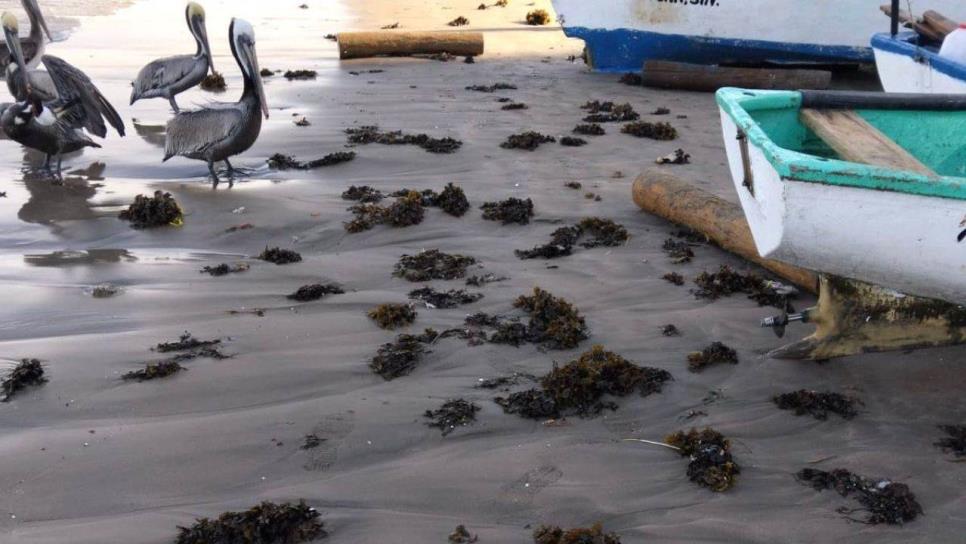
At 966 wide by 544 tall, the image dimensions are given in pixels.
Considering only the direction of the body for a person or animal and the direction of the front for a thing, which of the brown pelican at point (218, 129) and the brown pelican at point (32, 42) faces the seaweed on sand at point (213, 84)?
the brown pelican at point (32, 42)

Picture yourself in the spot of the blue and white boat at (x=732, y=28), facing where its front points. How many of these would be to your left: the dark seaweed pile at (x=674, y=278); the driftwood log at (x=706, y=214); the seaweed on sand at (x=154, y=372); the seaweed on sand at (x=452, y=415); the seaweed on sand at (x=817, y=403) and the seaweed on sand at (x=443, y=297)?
6

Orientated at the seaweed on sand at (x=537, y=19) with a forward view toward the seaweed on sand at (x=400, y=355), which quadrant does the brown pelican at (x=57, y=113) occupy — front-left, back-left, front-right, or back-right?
front-right

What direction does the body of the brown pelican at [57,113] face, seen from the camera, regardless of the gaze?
to the viewer's left

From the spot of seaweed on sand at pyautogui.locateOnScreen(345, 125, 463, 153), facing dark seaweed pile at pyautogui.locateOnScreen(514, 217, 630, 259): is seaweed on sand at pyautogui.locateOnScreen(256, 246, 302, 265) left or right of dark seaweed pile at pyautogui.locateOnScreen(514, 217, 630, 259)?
right

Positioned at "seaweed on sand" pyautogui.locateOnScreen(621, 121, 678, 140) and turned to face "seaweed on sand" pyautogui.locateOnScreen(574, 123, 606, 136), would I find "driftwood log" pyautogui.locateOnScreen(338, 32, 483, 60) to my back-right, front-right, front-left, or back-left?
front-right

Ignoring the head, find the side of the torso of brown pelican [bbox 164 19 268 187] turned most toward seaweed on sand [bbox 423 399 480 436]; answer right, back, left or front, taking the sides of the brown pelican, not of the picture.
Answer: right

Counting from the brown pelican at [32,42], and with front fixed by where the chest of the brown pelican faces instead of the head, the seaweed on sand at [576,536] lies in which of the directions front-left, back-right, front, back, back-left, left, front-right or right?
right

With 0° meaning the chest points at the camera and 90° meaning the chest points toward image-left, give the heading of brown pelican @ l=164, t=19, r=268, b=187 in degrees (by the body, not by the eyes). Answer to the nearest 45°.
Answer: approximately 270°

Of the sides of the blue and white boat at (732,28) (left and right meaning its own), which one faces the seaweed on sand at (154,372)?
left

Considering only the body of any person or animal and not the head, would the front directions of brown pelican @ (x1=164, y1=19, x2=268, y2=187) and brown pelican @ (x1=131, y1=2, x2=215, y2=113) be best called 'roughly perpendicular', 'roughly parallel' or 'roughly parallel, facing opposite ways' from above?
roughly parallel

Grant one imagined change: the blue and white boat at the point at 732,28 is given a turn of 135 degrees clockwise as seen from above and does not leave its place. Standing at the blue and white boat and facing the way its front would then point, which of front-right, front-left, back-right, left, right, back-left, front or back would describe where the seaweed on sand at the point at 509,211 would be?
back-right

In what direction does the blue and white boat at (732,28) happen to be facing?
to the viewer's left

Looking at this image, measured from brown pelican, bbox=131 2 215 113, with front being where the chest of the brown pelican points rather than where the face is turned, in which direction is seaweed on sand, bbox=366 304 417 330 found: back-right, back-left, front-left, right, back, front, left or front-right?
right

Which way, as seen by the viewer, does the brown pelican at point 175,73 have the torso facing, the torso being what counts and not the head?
to the viewer's right

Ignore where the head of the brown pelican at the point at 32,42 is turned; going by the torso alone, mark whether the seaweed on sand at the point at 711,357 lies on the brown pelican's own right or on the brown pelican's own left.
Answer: on the brown pelican's own right
